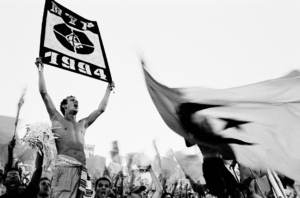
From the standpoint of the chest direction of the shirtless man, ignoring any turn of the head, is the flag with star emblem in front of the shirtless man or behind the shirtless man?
in front

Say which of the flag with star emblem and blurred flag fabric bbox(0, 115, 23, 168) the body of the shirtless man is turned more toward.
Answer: the flag with star emblem

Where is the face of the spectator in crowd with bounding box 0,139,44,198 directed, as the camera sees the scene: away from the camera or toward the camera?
toward the camera

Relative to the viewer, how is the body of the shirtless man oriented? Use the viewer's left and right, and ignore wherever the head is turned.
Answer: facing the viewer and to the right of the viewer

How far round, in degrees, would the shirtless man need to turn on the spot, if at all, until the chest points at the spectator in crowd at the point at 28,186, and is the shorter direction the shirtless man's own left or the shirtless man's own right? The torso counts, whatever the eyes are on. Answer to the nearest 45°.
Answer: approximately 90° to the shirtless man's own right

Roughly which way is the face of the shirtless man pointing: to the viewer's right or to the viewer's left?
to the viewer's right

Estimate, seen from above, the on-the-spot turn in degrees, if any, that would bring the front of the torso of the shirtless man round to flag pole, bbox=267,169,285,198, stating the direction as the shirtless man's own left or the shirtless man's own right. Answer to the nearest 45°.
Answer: approximately 45° to the shirtless man's own left
